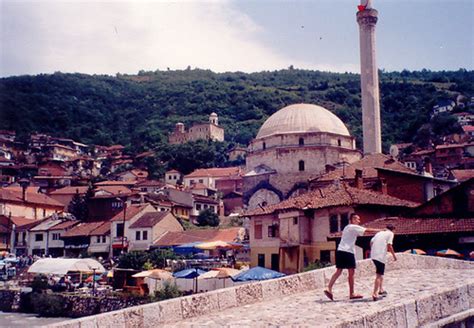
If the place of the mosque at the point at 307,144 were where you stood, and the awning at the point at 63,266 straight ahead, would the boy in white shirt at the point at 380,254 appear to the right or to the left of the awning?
left

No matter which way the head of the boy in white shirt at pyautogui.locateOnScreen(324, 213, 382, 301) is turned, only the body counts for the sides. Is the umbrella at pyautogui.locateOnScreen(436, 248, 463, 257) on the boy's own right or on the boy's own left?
on the boy's own left

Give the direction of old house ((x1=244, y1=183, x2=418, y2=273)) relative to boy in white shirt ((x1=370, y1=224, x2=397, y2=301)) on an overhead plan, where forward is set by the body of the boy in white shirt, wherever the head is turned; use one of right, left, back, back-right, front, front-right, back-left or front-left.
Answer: front-left

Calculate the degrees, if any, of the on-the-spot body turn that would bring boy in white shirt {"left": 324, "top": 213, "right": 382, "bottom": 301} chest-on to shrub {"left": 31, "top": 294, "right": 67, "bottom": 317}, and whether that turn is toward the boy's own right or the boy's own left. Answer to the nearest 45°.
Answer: approximately 135° to the boy's own left

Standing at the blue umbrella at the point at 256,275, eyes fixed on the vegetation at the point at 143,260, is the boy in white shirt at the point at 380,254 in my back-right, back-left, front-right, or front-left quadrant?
back-left

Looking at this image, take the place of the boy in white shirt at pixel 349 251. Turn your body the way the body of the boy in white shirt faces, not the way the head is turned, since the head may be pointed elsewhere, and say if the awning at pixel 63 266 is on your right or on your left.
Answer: on your left

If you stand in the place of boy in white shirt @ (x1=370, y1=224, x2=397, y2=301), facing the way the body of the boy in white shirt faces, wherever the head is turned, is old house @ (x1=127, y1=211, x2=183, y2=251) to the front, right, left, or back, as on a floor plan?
left

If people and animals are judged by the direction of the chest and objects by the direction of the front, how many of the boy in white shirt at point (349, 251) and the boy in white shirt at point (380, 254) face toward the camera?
0

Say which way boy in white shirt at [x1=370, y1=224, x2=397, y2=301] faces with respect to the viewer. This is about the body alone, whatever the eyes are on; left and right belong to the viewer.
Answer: facing away from the viewer and to the right of the viewer

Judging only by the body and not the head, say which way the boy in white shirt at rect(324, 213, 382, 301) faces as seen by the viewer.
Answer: to the viewer's right

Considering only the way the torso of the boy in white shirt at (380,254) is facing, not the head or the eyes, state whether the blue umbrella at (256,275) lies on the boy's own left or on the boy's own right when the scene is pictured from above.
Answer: on the boy's own left
